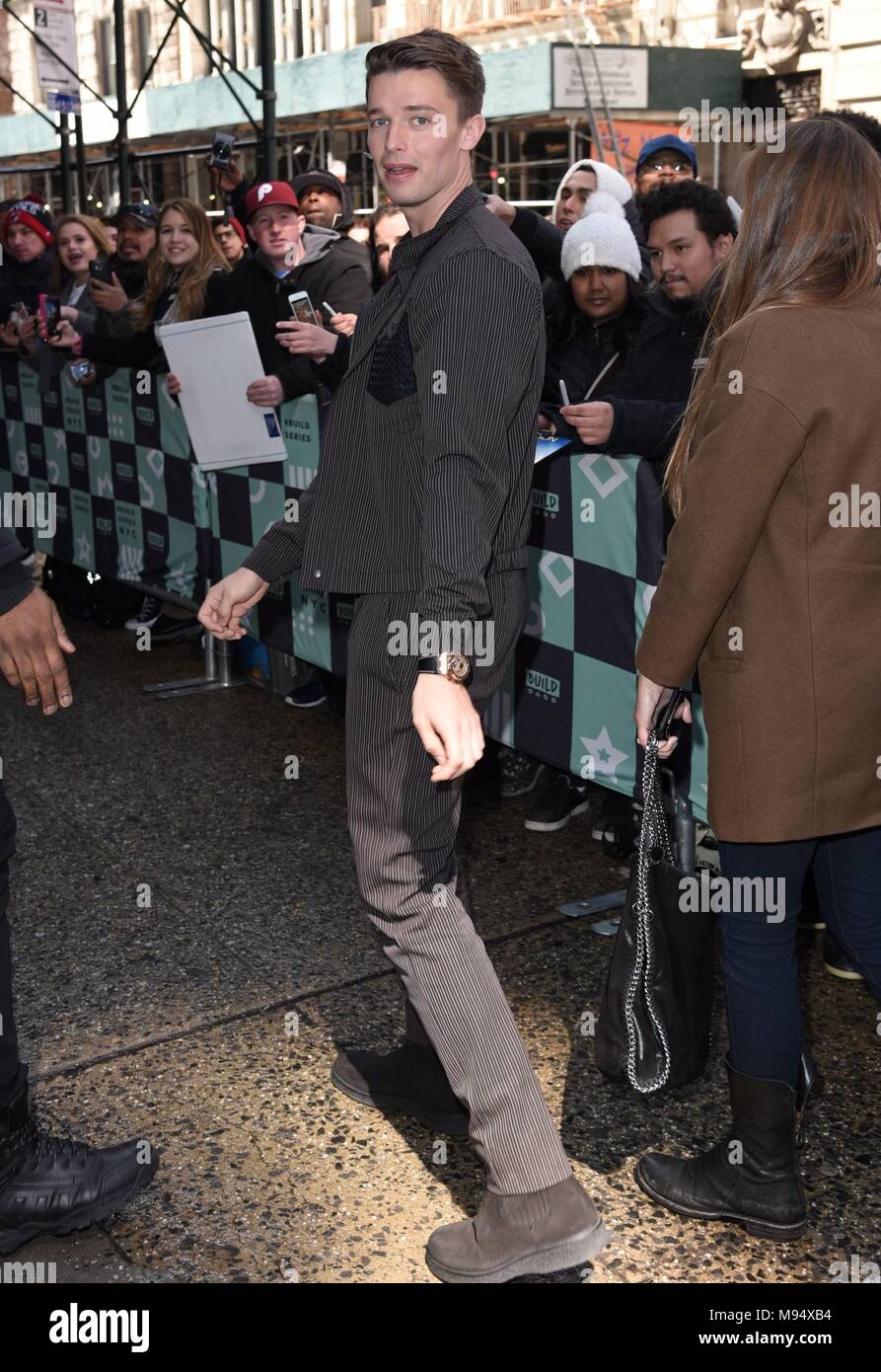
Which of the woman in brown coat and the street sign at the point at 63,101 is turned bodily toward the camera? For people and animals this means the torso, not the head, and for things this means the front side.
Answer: the street sign

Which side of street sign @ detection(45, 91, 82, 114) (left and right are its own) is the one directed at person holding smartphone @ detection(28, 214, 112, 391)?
front

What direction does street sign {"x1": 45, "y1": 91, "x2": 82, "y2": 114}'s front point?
toward the camera

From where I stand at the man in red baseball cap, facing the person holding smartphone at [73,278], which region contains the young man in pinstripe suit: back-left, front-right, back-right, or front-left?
back-left

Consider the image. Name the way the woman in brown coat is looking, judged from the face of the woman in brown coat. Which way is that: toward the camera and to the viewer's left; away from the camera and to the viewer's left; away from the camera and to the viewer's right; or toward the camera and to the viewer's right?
away from the camera and to the viewer's left

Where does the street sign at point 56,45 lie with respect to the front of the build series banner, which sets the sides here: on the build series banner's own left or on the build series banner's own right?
on the build series banner's own right

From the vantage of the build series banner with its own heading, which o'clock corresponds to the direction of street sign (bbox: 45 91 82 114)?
The street sign is roughly at 4 o'clock from the build series banner.

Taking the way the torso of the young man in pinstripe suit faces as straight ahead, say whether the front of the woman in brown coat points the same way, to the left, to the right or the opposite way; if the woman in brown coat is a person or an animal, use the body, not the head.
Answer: to the right

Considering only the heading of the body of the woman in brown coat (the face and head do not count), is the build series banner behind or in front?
in front

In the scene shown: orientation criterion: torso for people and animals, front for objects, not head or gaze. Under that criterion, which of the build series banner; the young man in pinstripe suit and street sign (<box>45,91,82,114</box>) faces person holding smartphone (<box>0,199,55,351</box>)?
the street sign

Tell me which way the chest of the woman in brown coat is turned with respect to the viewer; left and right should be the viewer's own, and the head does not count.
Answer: facing away from the viewer and to the left of the viewer

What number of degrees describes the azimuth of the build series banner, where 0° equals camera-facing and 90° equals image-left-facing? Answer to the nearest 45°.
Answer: approximately 45°

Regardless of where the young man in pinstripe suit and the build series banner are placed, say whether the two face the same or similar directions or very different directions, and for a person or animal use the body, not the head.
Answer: same or similar directions

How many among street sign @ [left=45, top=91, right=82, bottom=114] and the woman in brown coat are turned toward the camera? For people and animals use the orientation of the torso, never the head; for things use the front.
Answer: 1

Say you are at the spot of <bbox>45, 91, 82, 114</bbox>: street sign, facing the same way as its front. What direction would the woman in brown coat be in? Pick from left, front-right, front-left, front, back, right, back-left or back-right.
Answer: front

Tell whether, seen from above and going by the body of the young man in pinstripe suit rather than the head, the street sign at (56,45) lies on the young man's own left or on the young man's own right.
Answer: on the young man's own right

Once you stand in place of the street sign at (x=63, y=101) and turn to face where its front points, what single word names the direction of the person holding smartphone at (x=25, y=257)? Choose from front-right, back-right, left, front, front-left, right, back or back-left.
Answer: front

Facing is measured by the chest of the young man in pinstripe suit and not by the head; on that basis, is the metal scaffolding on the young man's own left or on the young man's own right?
on the young man's own right

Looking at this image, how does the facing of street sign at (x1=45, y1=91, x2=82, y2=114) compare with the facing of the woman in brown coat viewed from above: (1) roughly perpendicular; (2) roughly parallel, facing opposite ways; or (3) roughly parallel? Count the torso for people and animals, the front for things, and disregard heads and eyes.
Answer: roughly parallel, facing opposite ways

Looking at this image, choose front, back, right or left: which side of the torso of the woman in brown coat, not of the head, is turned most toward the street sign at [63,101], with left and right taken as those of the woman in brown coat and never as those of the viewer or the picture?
front
